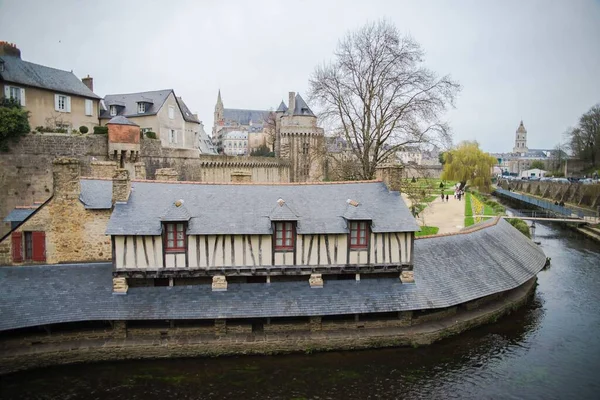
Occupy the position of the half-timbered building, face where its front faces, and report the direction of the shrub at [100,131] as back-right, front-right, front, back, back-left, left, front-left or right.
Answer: back-right

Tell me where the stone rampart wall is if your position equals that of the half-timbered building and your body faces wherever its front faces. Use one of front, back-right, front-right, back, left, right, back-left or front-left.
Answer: back-right

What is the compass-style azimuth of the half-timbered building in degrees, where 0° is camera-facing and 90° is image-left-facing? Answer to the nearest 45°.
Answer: approximately 0°

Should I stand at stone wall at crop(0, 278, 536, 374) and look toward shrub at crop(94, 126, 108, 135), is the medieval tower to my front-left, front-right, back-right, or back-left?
front-right

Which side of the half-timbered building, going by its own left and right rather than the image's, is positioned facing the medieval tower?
back

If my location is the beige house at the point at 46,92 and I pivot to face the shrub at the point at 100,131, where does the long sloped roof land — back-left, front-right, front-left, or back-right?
front-right

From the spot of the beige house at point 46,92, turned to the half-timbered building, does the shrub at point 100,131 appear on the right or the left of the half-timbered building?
left

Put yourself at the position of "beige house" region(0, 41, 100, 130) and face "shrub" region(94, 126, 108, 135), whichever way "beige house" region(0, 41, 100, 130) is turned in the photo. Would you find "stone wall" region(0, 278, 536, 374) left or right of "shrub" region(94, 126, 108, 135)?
right
